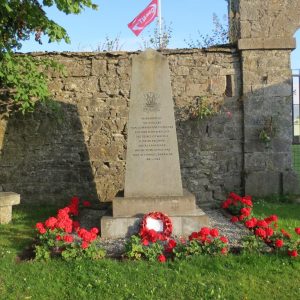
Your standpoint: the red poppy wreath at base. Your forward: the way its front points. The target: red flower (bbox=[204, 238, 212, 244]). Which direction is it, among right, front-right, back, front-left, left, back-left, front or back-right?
front-left

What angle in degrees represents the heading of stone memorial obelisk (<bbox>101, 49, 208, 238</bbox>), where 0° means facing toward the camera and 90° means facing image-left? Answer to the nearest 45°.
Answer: approximately 0°

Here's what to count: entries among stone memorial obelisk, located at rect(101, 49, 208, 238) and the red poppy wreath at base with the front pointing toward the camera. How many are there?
2

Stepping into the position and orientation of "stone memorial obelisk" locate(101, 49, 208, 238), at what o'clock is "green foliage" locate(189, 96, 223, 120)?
The green foliage is roughly at 7 o'clock from the stone memorial obelisk.

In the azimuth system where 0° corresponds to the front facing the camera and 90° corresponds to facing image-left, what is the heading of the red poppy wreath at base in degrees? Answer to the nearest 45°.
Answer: approximately 0°

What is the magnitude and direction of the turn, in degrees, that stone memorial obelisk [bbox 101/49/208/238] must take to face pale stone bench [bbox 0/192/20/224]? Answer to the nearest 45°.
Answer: approximately 90° to its right
